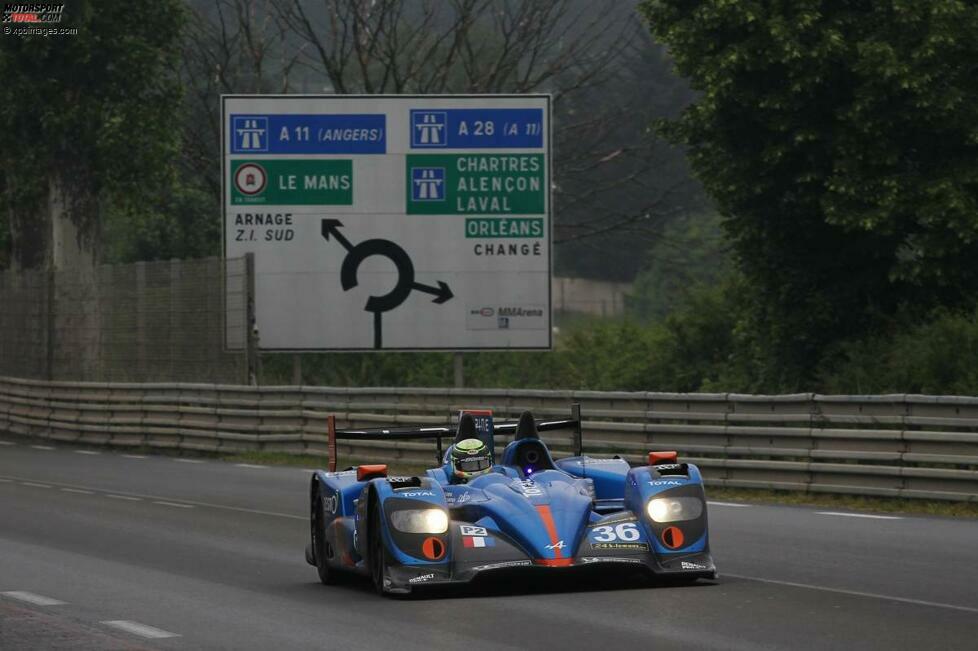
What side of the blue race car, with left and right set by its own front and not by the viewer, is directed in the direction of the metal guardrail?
back

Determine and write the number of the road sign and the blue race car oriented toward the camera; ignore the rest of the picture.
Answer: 2

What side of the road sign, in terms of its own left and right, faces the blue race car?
front

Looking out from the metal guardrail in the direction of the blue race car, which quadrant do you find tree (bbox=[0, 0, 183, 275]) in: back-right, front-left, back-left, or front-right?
back-right

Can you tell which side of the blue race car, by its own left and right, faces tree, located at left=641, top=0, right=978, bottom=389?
back

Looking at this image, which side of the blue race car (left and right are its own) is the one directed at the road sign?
back

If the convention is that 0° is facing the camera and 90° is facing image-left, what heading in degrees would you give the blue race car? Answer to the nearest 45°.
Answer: approximately 0°

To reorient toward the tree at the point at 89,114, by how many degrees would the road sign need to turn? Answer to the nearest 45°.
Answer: approximately 135° to its right
